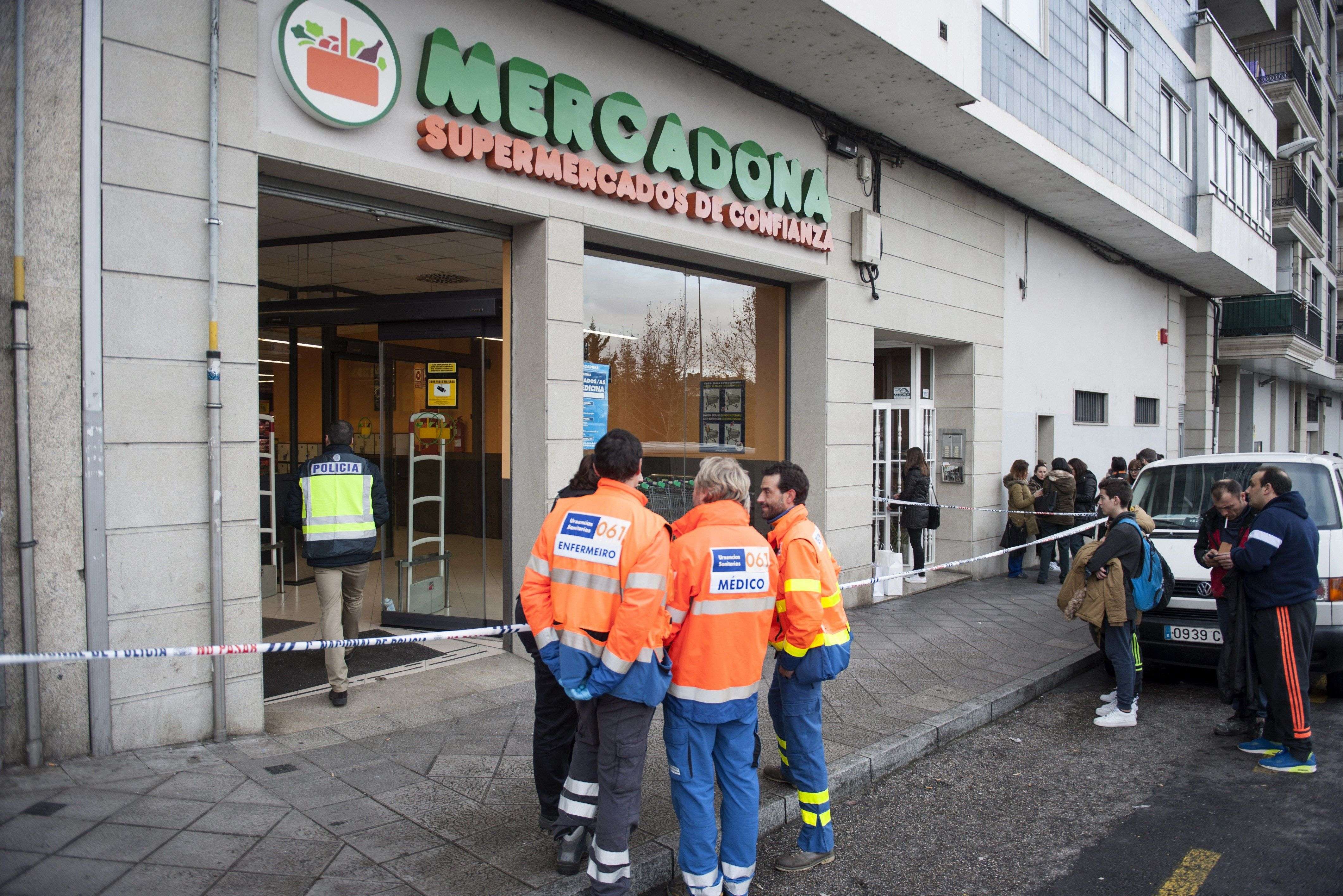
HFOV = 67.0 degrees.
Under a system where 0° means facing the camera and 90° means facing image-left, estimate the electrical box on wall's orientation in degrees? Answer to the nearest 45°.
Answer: approximately 315°

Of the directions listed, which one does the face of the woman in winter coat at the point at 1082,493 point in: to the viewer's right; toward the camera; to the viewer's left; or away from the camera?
to the viewer's left

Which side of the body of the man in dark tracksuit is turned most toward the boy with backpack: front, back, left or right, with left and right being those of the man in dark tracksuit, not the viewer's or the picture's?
front

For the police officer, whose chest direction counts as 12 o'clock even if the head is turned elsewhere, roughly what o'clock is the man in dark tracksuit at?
The man in dark tracksuit is roughly at 4 o'clock from the police officer.

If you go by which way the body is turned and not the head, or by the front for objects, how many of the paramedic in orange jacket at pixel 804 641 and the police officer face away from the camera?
1

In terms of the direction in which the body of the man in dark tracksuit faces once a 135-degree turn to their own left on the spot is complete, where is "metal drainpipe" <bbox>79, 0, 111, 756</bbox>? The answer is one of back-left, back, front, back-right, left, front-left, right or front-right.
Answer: right

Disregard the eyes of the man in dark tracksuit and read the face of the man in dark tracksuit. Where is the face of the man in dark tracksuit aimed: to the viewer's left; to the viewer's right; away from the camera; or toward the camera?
to the viewer's left

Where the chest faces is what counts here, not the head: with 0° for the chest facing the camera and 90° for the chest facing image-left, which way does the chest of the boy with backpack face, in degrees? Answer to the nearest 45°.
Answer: approximately 90°

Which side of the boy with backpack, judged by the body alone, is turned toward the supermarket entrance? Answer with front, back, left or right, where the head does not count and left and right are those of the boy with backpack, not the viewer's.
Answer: front

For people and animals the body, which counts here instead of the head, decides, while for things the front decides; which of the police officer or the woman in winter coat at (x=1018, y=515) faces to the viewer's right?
the woman in winter coat

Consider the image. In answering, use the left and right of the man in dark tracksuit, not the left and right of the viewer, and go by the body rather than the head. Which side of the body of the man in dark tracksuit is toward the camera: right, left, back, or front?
left

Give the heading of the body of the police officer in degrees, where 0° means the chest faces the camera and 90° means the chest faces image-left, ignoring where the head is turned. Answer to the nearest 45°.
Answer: approximately 180°

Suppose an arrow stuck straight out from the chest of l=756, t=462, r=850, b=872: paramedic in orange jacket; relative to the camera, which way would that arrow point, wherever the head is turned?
to the viewer's left

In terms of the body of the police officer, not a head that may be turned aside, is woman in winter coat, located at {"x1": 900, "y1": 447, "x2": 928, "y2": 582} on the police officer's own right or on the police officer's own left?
on the police officer's own right

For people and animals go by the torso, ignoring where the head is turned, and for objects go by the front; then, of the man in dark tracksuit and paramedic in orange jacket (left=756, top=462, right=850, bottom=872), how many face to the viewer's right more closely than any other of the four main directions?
0

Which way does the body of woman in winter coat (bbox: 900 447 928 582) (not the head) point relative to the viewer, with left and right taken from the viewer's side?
facing to the left of the viewer
